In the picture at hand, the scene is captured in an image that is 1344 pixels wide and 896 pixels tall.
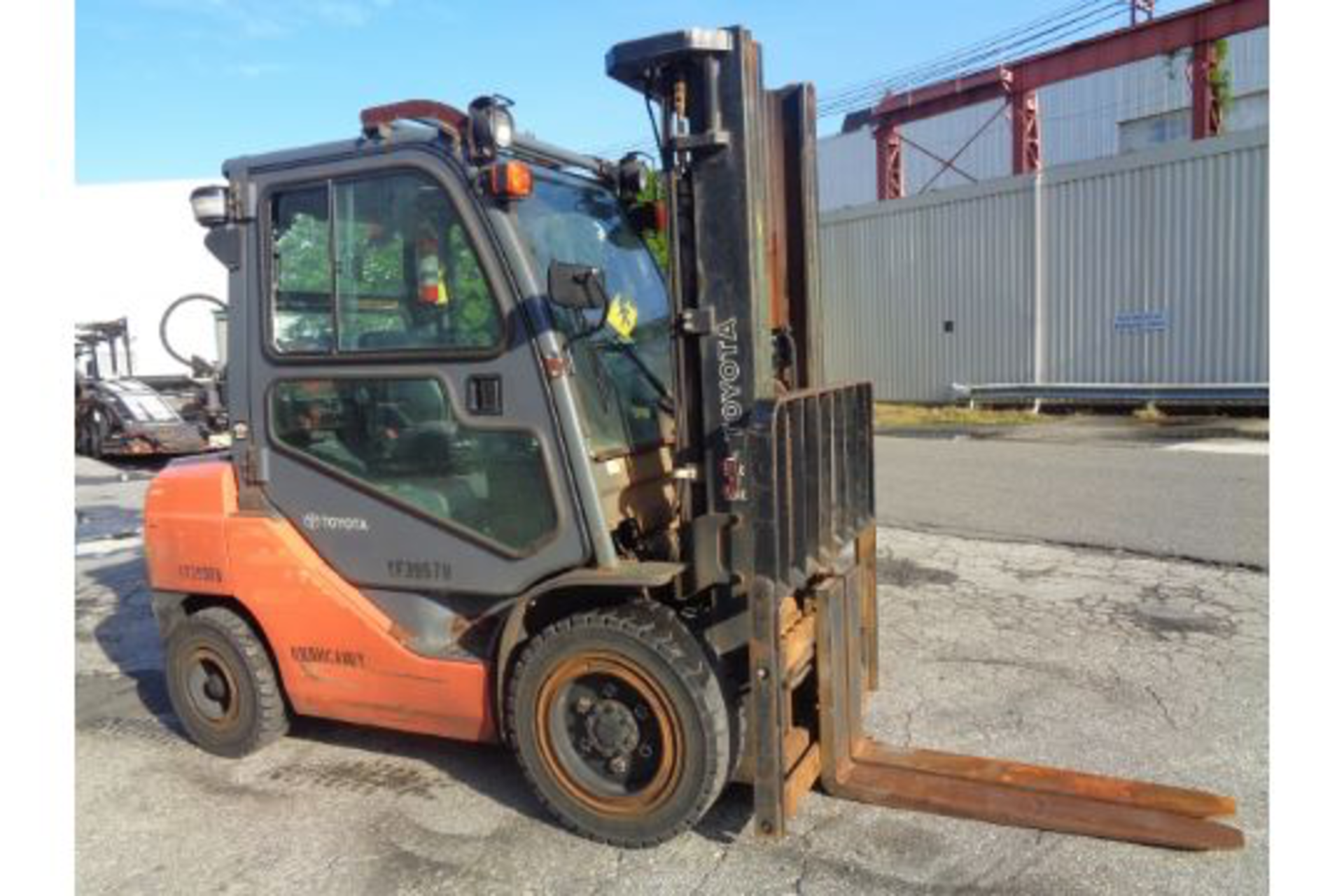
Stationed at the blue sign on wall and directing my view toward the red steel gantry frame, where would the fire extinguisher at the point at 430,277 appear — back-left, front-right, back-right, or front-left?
back-left

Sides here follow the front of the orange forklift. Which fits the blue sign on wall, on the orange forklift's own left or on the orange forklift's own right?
on the orange forklift's own left

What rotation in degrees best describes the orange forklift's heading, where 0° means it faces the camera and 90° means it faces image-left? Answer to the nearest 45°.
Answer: approximately 315°

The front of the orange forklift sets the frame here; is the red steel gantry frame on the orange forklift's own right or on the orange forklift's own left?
on the orange forklift's own left
